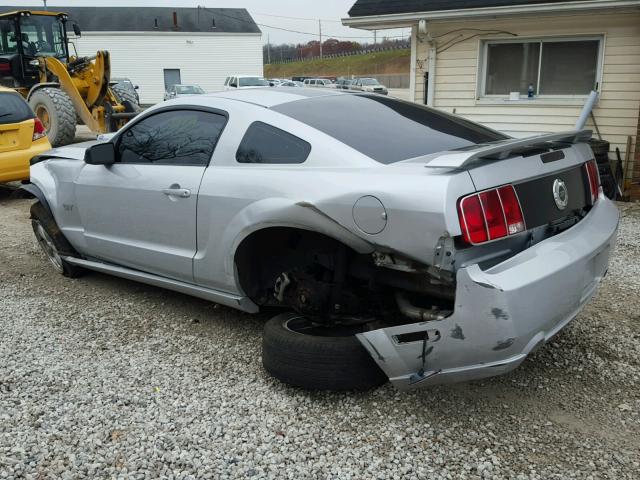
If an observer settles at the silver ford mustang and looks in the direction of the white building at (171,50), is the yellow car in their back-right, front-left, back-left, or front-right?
front-left

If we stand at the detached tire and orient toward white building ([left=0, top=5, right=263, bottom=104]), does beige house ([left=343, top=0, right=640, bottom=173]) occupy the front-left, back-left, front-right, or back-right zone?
front-right

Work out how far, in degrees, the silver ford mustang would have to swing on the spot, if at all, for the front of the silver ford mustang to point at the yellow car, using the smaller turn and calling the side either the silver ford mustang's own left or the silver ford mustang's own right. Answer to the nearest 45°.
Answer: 0° — it already faces it

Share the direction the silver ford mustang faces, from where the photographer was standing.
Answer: facing away from the viewer and to the left of the viewer

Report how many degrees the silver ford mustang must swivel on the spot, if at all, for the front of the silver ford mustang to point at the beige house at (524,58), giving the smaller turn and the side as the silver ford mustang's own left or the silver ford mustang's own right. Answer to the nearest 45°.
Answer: approximately 90° to the silver ford mustang's own right

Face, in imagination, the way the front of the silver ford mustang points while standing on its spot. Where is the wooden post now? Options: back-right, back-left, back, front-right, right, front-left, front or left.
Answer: right

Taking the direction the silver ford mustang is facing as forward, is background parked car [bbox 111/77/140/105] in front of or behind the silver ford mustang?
in front

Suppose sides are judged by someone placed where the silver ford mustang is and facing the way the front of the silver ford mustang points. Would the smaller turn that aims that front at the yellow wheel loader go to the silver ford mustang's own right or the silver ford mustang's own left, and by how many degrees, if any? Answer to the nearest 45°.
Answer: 0° — it already faces it
